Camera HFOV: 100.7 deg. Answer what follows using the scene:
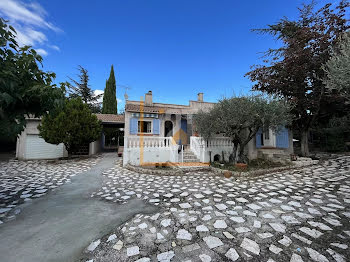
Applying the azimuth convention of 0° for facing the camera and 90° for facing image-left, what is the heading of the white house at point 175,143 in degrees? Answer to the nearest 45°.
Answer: approximately 0°

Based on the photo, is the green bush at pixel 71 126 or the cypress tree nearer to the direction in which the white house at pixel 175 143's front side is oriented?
the green bush

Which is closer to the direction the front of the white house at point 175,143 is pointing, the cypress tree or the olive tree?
the olive tree

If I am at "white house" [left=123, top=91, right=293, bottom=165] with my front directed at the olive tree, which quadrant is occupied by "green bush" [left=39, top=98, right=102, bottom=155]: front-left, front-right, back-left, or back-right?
back-right

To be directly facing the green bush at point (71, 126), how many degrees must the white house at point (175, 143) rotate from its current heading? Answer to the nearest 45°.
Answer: approximately 90° to its right

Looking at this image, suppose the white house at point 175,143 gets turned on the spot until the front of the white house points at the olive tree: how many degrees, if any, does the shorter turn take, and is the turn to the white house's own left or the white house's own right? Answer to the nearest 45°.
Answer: approximately 45° to the white house's own left

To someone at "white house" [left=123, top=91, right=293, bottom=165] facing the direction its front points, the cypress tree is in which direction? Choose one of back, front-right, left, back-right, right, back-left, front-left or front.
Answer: back-right
